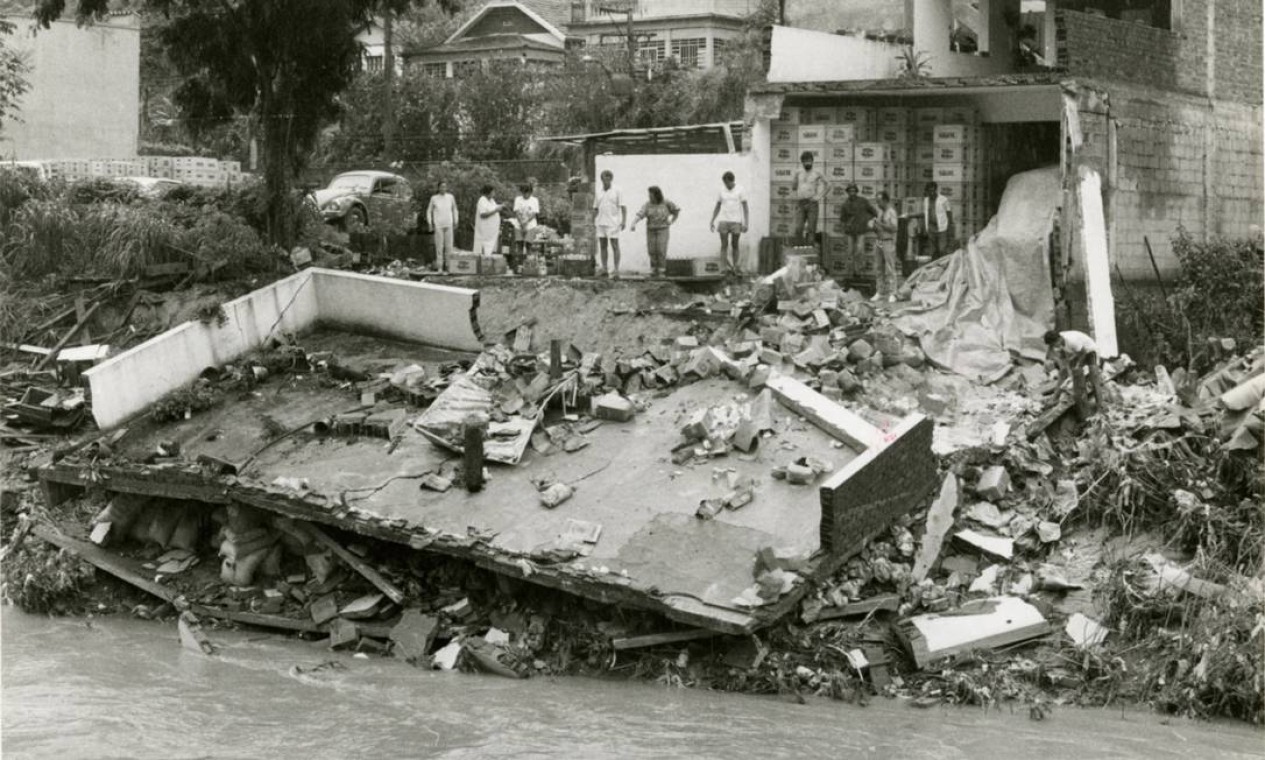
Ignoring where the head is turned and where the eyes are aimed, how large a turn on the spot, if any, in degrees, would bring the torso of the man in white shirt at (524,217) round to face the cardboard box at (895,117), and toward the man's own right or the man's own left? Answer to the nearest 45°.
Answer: approximately 45° to the man's own left

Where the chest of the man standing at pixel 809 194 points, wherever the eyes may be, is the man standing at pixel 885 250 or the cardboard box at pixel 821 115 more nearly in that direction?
the man standing

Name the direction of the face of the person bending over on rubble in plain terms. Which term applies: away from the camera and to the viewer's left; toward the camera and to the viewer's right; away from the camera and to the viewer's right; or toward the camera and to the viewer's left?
toward the camera and to the viewer's left

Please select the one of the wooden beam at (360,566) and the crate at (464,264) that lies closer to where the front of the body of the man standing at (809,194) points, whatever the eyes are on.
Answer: the wooden beam

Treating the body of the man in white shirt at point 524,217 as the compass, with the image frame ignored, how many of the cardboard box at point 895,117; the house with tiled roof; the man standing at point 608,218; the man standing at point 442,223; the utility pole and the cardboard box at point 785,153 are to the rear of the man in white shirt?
2

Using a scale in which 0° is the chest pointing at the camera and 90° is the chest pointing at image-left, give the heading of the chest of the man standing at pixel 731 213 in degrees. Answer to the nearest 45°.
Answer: approximately 0°
